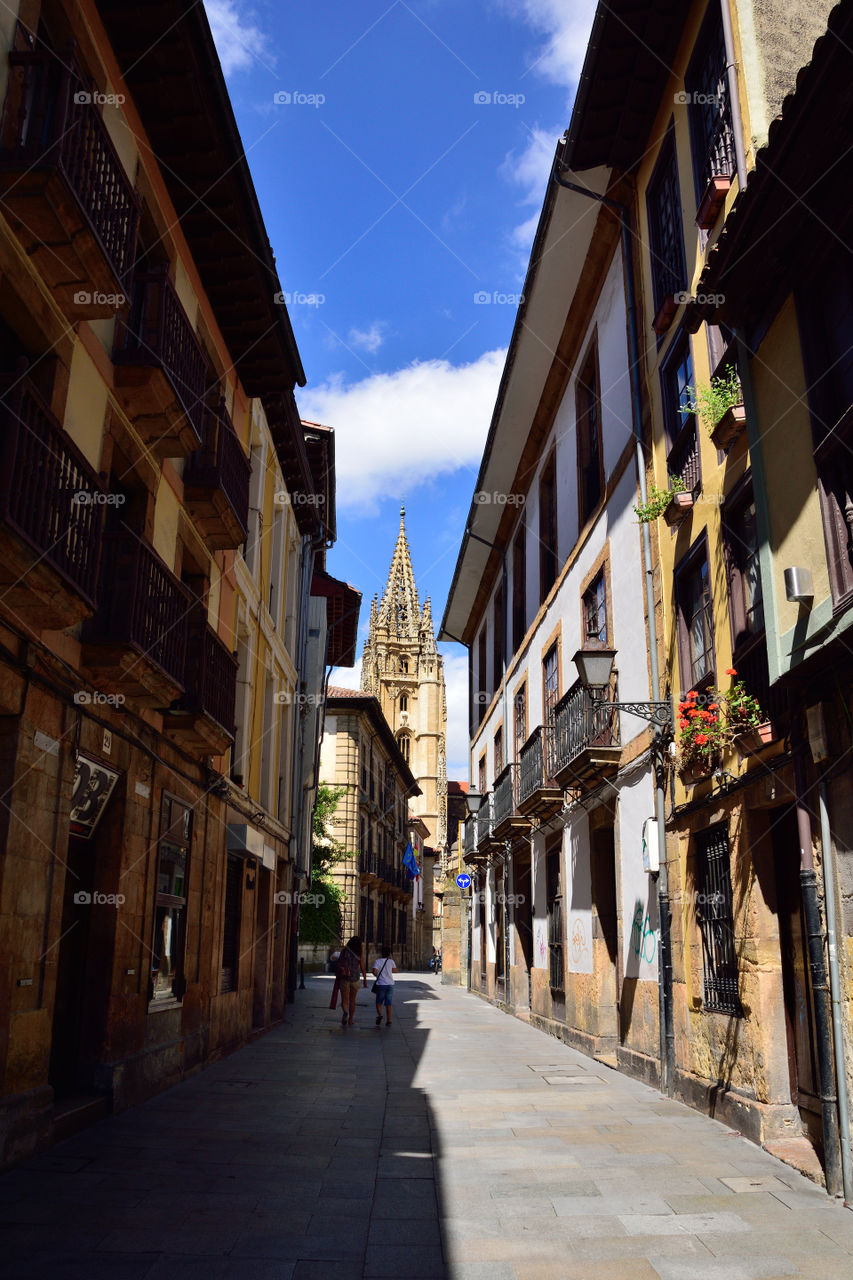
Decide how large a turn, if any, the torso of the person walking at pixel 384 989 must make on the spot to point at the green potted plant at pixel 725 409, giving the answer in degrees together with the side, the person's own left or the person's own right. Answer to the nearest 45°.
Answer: approximately 180°

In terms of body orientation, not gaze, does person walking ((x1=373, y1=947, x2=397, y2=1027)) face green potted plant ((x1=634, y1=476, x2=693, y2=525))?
no

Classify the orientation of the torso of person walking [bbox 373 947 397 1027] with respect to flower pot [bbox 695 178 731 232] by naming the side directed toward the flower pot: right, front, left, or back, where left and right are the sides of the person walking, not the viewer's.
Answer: back

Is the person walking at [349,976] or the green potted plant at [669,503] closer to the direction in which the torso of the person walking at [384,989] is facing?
the person walking

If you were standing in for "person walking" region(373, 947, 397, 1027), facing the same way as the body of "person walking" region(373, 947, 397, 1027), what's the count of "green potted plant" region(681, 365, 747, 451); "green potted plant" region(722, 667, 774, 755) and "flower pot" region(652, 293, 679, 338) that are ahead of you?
0

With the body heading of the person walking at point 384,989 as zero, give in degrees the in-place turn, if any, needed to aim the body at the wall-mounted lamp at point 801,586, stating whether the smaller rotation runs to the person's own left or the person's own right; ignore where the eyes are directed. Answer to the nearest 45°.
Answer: approximately 180°

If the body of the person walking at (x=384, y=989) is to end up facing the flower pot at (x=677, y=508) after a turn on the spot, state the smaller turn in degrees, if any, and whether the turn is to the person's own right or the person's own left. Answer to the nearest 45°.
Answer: approximately 180°

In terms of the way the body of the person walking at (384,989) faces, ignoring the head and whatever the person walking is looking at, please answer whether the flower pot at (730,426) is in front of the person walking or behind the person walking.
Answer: behind

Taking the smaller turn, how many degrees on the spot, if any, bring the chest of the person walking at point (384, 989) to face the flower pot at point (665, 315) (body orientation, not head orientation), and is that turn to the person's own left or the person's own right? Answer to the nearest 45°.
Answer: approximately 180°

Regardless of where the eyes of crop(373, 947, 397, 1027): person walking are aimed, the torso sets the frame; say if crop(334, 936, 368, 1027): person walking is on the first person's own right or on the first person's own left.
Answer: on the first person's own left

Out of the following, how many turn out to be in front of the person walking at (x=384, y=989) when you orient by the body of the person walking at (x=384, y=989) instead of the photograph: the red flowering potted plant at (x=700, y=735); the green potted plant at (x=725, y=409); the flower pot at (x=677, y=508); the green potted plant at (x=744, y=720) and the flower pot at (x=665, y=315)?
0

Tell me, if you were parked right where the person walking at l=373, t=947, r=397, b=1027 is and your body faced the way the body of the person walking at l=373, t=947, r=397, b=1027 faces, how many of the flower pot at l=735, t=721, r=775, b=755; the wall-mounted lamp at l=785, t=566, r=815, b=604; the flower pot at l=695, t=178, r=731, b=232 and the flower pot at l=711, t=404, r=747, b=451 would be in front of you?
0

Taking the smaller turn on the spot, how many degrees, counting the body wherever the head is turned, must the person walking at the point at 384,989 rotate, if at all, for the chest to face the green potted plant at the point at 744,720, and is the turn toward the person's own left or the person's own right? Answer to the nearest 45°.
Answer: approximately 180°

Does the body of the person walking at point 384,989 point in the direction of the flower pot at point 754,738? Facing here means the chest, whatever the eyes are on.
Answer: no

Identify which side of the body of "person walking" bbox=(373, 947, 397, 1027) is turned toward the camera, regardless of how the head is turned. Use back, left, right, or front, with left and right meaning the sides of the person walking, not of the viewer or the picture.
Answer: back
